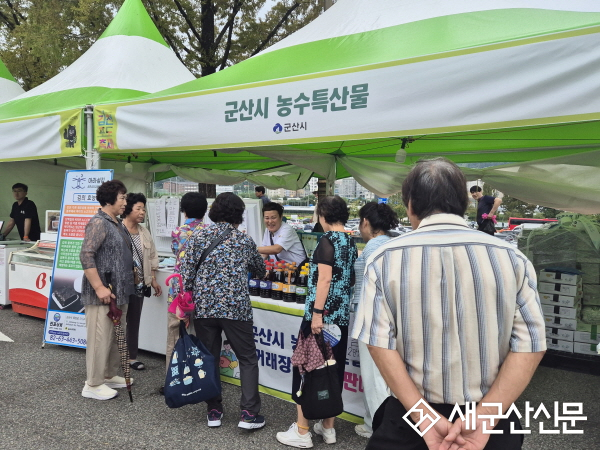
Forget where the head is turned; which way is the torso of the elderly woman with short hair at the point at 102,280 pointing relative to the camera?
to the viewer's right

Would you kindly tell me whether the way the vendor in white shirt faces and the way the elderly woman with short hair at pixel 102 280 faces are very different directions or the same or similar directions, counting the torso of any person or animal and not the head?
very different directions

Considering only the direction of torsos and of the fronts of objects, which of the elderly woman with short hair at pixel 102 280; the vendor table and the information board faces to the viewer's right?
the elderly woman with short hair

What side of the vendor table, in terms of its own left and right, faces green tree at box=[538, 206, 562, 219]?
back

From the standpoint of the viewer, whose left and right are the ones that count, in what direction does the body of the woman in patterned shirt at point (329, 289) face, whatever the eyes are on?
facing away from the viewer and to the left of the viewer

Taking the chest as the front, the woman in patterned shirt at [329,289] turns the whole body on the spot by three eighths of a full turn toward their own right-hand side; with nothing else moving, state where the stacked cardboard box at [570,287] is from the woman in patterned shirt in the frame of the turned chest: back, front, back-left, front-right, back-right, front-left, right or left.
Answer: front-left

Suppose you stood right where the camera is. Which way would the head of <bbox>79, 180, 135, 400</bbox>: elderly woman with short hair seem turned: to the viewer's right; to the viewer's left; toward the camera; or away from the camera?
to the viewer's right

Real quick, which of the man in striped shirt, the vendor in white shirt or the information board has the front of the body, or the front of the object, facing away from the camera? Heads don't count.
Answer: the man in striped shirt

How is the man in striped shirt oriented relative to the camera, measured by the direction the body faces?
away from the camera

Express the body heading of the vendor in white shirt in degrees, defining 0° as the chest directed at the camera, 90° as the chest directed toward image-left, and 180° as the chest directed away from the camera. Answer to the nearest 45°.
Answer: approximately 45°

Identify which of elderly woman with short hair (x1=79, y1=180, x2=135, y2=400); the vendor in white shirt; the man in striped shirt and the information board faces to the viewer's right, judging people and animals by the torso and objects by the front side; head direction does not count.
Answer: the elderly woman with short hair

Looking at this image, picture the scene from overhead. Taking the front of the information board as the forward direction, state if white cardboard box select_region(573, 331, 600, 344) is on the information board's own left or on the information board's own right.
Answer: on the information board's own left
